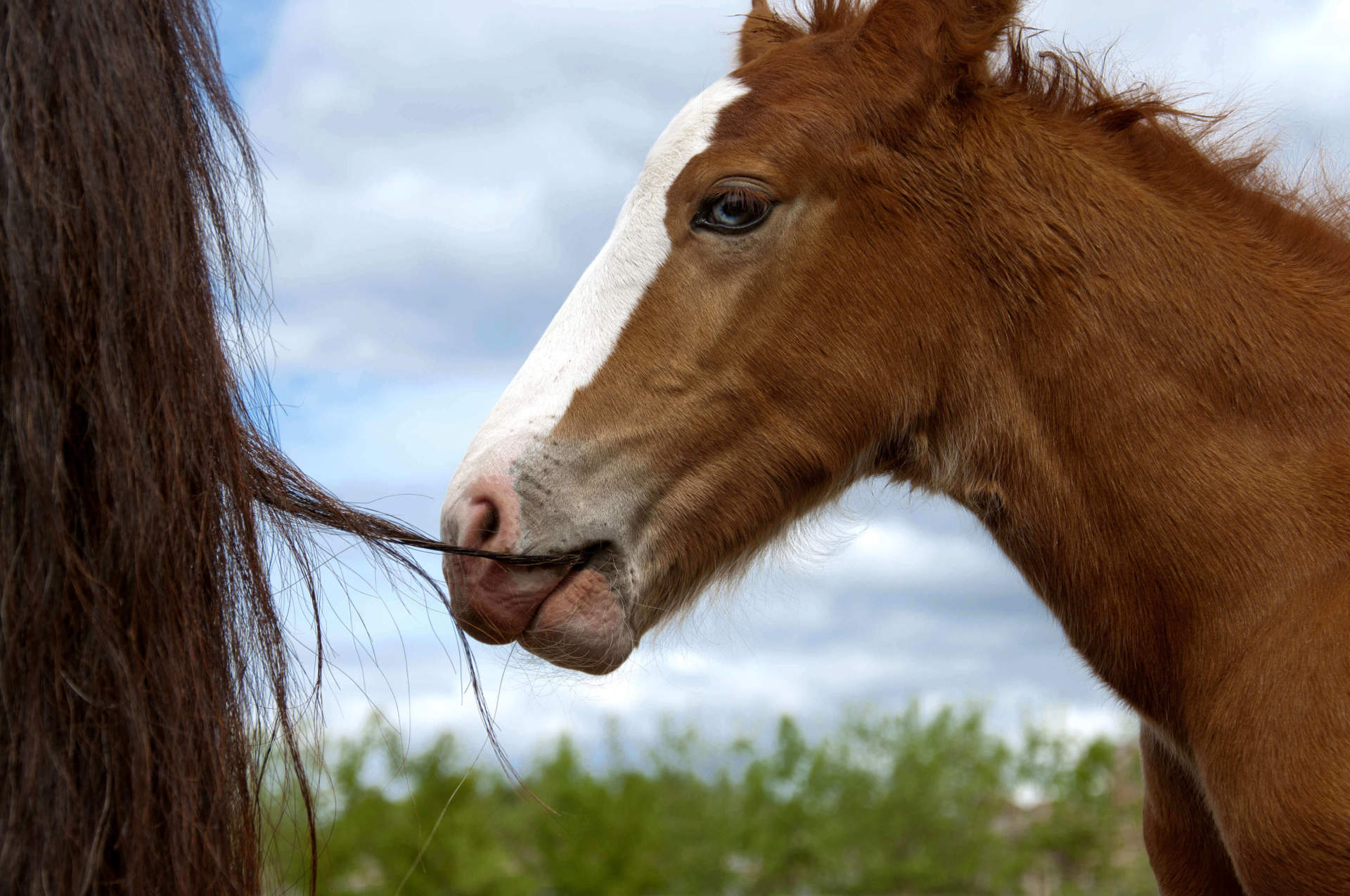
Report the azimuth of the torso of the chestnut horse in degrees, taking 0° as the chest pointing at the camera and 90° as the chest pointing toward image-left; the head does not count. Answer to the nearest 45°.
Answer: approximately 90°
